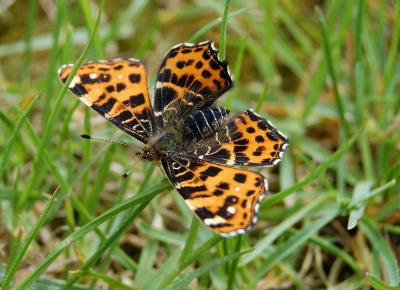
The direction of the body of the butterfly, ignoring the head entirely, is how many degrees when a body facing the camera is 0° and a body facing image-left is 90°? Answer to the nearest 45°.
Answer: approximately 45°
